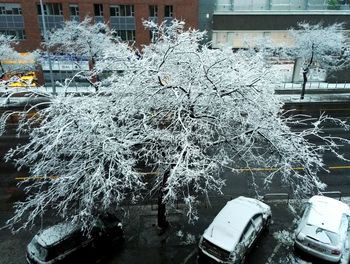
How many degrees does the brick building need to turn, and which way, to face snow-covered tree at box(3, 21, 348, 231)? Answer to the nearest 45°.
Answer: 0° — it already faces it

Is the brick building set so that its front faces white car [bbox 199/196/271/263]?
yes

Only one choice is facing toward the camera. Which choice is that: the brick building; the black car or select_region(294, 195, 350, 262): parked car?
the brick building

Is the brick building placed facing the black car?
yes

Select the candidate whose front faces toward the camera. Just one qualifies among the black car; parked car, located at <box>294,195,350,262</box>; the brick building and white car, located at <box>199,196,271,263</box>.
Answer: the brick building
